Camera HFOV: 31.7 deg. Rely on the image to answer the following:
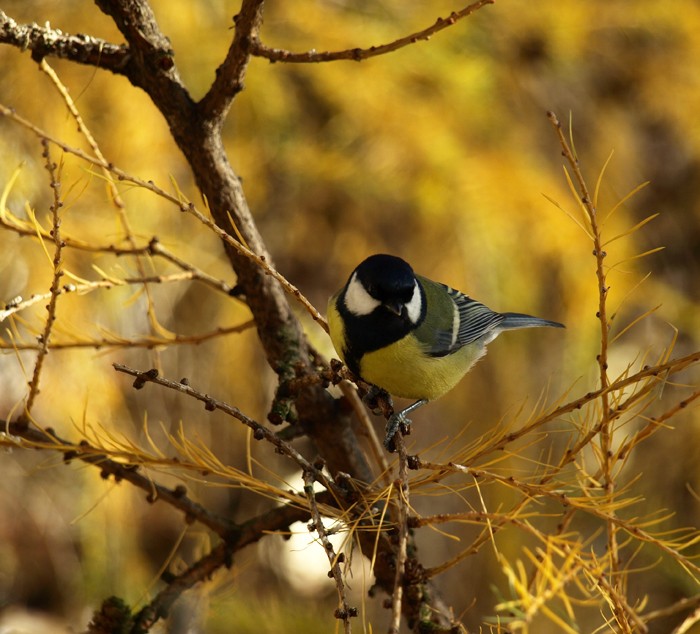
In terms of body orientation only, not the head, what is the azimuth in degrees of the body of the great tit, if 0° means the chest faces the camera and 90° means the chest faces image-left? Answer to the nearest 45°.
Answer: approximately 45°
